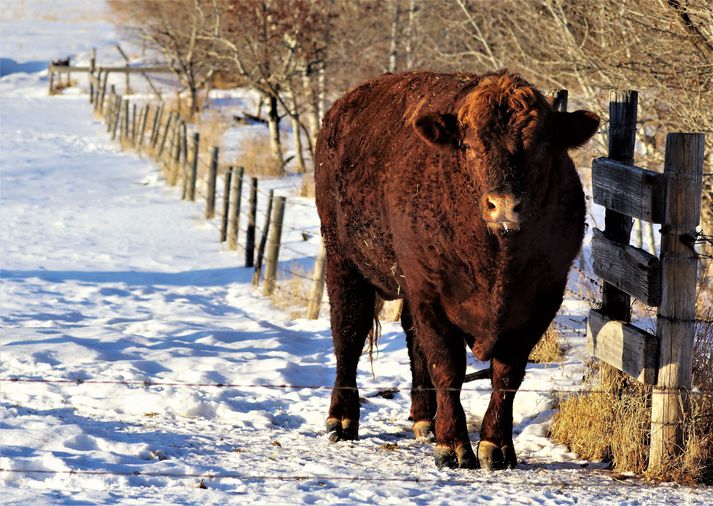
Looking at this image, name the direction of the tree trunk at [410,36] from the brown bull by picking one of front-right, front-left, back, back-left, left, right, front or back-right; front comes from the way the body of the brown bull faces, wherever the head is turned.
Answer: back-left

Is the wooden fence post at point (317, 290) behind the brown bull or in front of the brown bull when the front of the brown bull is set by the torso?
behind

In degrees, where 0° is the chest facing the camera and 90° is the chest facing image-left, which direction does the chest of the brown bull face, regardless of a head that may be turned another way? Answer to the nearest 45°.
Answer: approximately 315°

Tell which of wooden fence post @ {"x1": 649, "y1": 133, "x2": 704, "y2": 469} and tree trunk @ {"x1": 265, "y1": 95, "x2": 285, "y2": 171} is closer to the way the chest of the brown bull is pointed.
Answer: the wooden fence post

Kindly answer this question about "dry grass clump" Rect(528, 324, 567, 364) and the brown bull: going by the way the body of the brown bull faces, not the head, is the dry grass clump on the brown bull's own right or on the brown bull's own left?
on the brown bull's own left

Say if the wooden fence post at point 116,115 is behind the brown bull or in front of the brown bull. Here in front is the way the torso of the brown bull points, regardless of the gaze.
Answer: behind
